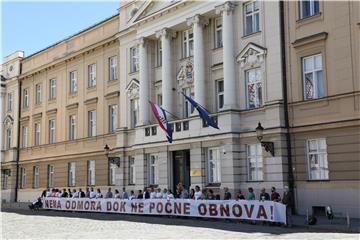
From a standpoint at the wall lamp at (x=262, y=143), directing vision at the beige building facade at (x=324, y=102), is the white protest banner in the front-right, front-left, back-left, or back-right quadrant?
back-right

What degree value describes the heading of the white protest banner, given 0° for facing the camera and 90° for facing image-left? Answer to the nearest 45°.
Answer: approximately 45°

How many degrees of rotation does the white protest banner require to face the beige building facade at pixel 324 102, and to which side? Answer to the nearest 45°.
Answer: approximately 135° to its left

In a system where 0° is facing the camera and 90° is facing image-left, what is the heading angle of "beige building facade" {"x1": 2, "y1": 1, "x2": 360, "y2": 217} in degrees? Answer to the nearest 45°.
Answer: approximately 45°

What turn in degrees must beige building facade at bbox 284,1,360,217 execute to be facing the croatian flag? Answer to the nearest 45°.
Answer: approximately 45° to its right
